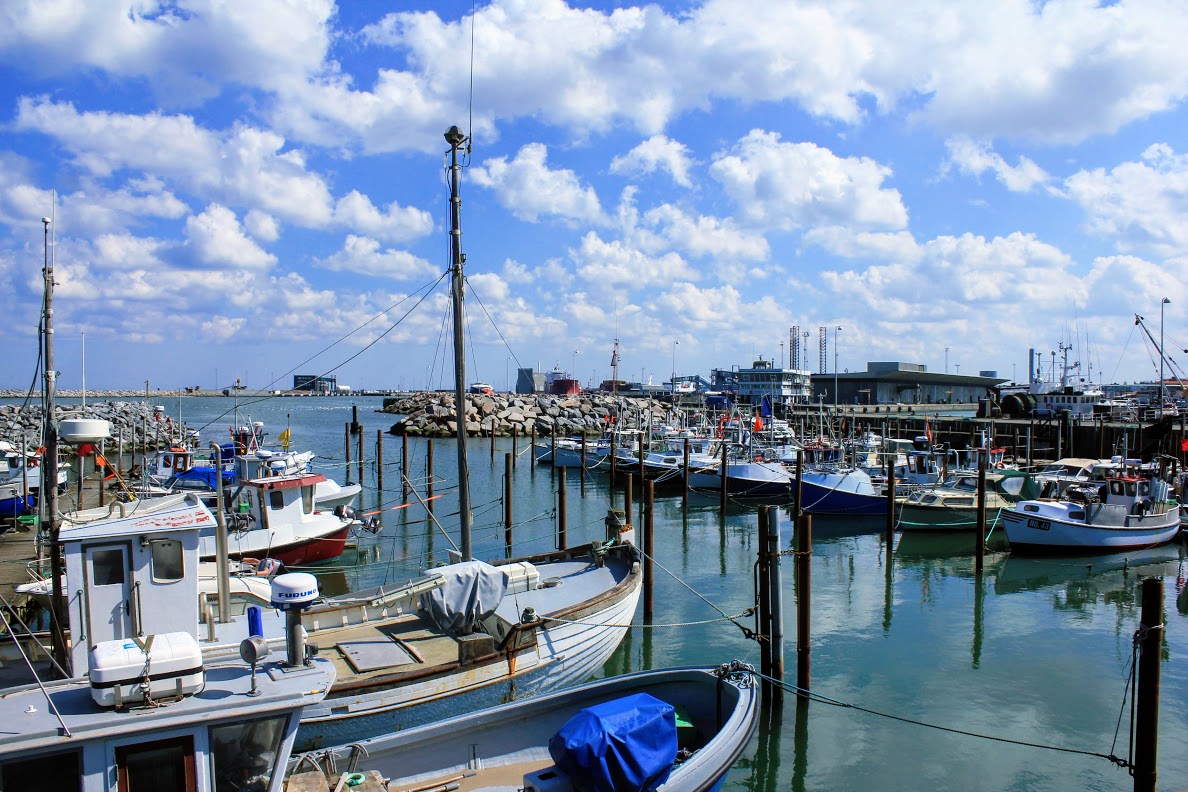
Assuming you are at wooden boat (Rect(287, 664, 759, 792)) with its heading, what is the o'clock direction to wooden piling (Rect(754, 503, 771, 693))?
The wooden piling is roughly at 12 o'clock from the wooden boat.

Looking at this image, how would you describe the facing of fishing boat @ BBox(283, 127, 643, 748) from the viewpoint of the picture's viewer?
facing away from the viewer and to the right of the viewer

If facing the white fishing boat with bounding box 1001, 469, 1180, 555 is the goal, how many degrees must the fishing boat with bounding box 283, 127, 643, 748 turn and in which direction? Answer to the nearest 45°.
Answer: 0° — it already faces it

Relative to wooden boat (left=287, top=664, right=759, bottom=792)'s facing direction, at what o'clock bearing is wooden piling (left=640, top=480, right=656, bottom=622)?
The wooden piling is roughly at 11 o'clock from the wooden boat.

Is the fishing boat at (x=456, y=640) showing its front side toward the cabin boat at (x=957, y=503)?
yes

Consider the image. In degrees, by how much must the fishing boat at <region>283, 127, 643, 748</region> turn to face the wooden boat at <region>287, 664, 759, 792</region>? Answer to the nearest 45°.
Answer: approximately 135° to its right

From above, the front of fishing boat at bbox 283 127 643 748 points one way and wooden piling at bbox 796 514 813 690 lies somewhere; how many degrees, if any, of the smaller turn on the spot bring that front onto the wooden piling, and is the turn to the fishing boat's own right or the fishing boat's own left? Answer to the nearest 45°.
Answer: approximately 45° to the fishing boat's own right

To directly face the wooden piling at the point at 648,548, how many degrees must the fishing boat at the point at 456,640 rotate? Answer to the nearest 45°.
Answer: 0° — it already faces it

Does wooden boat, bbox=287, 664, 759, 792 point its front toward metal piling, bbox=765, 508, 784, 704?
yes

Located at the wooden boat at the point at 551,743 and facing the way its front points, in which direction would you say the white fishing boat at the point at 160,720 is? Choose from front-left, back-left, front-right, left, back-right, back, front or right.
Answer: back

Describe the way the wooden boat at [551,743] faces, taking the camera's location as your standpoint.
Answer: facing away from the viewer and to the right of the viewer
